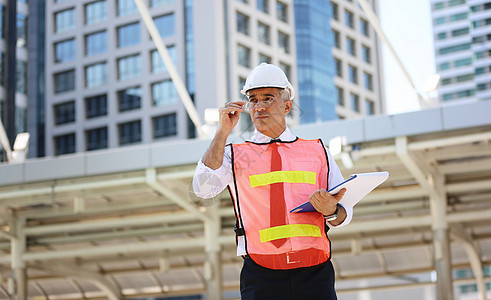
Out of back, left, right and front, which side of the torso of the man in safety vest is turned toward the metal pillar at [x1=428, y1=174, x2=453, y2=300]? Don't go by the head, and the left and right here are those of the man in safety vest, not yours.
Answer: back

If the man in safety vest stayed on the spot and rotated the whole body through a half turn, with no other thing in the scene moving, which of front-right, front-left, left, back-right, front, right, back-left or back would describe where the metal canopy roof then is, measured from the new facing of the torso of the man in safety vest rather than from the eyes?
front

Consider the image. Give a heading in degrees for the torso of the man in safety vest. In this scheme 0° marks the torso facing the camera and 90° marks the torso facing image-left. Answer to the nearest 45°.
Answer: approximately 0°
